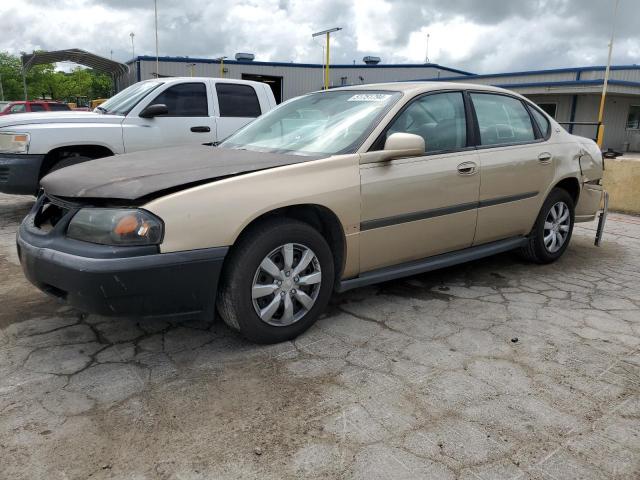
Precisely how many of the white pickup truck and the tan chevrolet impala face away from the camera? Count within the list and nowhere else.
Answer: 0

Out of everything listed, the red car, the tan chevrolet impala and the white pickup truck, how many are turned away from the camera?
0

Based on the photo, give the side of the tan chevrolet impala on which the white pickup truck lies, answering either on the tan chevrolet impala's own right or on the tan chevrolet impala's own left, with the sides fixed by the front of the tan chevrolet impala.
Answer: on the tan chevrolet impala's own right

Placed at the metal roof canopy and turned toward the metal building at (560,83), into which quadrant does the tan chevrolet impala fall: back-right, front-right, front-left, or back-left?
front-right

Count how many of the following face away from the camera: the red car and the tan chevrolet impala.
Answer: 0

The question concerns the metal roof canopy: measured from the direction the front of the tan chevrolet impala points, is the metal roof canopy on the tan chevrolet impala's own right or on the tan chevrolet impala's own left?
on the tan chevrolet impala's own right

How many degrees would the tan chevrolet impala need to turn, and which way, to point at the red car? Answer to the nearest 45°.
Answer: approximately 90° to its right

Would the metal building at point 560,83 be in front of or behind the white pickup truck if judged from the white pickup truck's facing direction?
behind

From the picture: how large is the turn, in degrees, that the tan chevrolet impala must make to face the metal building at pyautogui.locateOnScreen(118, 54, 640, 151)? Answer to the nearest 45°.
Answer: approximately 180°

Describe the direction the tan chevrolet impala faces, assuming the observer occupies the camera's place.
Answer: facing the viewer and to the left of the viewer

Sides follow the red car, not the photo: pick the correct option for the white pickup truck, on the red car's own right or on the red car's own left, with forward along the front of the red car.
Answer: on the red car's own left
